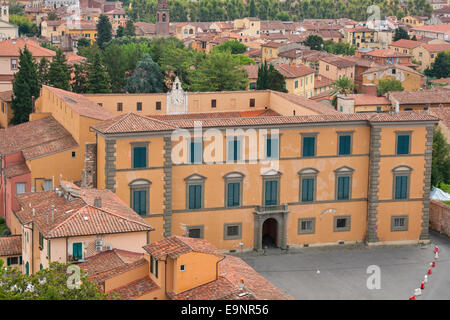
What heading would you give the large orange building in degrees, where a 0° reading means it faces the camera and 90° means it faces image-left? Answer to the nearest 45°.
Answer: approximately 0°

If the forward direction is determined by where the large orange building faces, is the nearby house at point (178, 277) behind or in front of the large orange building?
in front

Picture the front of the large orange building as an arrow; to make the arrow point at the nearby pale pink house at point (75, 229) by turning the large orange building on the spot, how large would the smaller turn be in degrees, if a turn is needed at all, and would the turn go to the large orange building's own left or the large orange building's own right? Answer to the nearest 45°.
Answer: approximately 45° to the large orange building's own right
